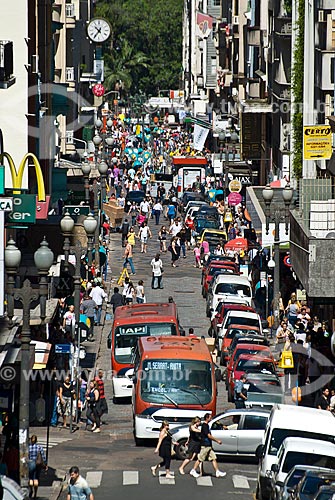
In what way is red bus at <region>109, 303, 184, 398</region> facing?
toward the camera

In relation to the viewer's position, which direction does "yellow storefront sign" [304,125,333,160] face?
facing the viewer

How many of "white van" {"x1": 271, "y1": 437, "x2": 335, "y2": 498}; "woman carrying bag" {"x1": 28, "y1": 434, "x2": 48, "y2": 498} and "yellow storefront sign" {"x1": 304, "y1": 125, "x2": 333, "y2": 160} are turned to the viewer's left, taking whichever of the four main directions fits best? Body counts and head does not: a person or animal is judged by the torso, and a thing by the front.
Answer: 0

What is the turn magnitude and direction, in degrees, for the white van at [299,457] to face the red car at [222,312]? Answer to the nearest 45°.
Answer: approximately 180°

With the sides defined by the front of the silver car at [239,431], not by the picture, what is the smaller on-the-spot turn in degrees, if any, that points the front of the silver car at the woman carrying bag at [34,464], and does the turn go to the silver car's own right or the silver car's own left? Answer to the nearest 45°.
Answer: approximately 45° to the silver car's own left

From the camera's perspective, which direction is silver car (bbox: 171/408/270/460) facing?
to the viewer's left

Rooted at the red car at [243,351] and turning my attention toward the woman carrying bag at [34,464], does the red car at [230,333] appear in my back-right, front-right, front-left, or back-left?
back-right

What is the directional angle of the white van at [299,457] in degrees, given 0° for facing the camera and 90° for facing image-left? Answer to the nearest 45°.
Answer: approximately 0°

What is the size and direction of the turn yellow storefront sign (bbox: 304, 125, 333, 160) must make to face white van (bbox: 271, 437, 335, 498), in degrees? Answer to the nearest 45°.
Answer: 0° — it already faces it
